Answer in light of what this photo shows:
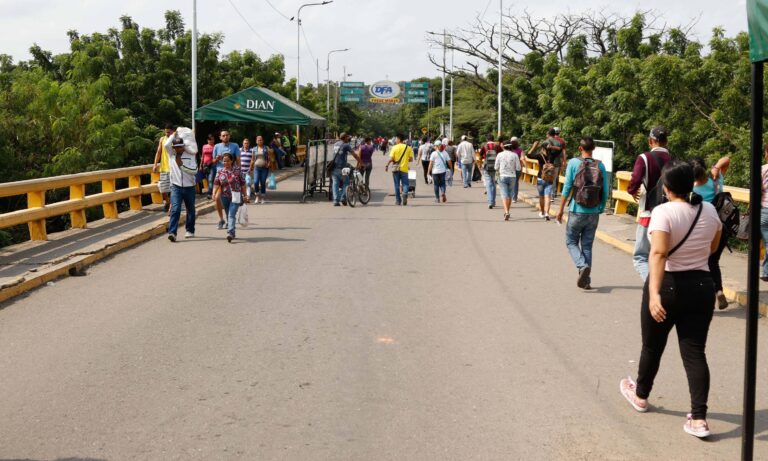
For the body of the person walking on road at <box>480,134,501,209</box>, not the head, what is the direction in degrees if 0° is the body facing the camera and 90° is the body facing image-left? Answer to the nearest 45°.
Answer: approximately 180°

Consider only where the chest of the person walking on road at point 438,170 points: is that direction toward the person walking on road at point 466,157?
yes

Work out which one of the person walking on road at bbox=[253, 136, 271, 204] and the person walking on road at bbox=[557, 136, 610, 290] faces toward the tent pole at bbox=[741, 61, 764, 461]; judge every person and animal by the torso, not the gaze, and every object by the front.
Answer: the person walking on road at bbox=[253, 136, 271, 204]

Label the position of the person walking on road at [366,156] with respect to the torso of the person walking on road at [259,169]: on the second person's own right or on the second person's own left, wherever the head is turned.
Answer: on the second person's own left

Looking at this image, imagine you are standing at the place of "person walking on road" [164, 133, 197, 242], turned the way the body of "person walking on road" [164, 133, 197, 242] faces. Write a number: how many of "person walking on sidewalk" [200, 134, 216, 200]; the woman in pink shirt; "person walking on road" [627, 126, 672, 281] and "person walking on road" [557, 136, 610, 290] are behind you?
1

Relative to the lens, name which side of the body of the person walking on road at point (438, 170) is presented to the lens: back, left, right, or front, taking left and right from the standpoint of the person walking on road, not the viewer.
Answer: back

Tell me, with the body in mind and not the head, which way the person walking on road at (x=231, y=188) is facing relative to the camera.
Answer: toward the camera

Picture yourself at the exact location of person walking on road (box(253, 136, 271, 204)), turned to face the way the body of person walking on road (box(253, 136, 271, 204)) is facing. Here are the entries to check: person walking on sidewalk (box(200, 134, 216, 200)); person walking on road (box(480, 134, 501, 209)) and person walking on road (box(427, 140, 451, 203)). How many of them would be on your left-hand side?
2

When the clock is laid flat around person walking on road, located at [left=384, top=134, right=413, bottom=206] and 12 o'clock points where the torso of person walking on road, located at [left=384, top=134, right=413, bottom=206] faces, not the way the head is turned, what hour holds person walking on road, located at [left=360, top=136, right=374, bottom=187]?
person walking on road, located at [left=360, top=136, right=374, bottom=187] is roughly at 11 o'clock from person walking on road, located at [left=384, top=134, right=413, bottom=206].

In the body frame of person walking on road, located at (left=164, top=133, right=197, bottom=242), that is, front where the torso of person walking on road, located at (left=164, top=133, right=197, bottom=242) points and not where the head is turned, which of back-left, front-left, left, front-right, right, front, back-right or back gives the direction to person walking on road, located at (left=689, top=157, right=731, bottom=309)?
front-left
